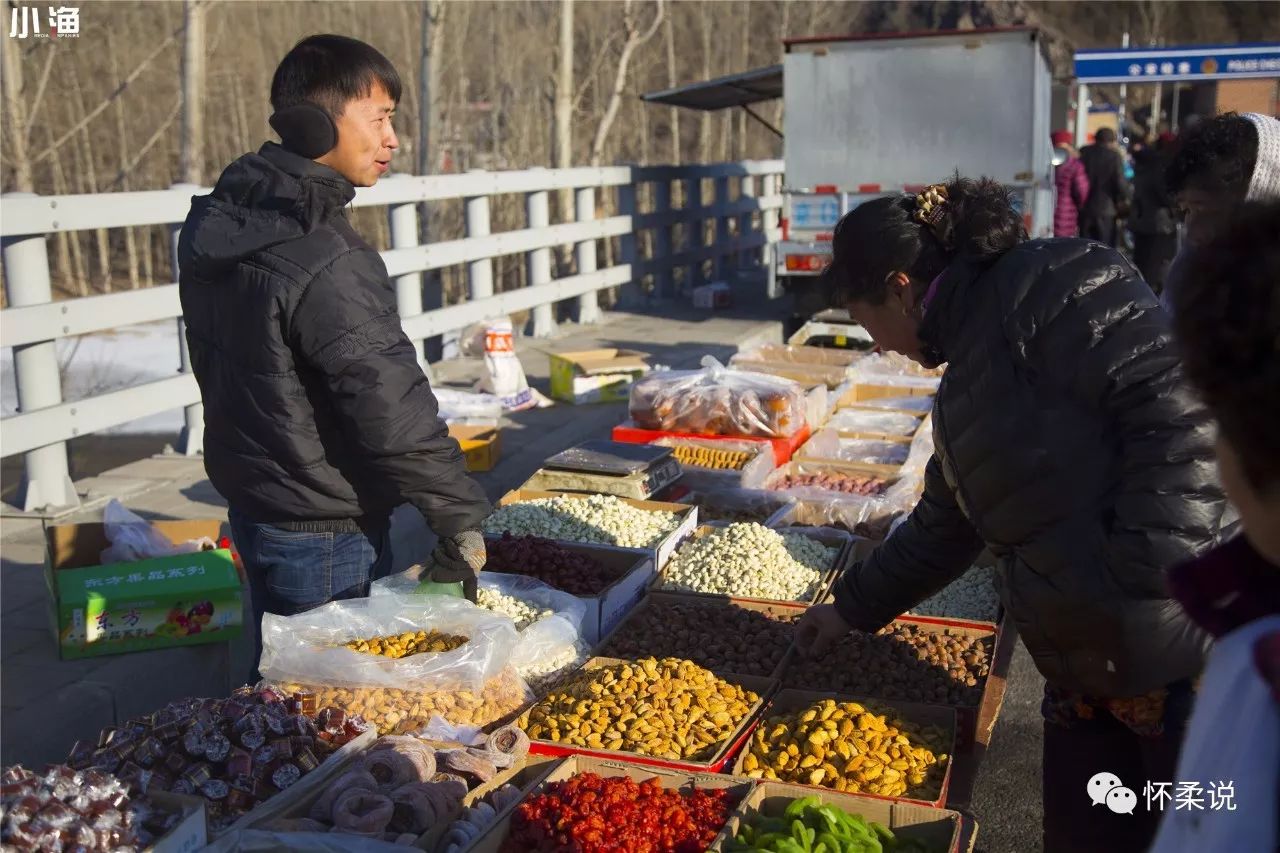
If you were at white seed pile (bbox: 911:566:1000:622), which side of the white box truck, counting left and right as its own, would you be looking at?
back

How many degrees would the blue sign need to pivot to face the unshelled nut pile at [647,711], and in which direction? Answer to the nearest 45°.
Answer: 0° — it already faces it

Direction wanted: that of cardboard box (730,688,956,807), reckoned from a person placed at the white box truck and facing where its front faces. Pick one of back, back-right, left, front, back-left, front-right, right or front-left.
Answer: back

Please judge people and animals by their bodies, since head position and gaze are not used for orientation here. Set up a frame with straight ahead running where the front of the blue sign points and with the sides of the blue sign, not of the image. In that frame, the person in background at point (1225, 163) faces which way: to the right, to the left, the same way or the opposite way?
to the right

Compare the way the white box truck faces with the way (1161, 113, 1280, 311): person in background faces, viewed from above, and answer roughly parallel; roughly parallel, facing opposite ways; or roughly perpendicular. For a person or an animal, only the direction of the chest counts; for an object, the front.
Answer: roughly perpendicular

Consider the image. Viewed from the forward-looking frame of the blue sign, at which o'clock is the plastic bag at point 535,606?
The plastic bag is roughly at 12 o'clock from the blue sign.

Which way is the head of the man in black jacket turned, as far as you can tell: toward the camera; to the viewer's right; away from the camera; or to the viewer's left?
to the viewer's right

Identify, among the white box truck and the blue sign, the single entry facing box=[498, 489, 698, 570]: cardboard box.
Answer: the blue sign

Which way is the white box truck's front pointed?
away from the camera

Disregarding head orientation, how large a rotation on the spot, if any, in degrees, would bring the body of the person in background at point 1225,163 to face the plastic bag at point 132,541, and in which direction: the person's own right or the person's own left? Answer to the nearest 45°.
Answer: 0° — they already face it

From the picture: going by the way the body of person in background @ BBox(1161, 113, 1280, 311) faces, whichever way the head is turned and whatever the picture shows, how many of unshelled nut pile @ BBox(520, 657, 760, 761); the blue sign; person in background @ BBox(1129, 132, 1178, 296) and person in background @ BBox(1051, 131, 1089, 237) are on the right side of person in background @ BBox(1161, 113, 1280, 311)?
3

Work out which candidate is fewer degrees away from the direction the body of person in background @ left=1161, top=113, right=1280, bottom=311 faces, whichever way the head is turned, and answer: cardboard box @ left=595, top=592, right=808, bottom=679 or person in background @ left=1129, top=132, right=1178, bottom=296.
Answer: the cardboard box

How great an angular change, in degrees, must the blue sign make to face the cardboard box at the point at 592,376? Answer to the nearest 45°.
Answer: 0° — it already faces it

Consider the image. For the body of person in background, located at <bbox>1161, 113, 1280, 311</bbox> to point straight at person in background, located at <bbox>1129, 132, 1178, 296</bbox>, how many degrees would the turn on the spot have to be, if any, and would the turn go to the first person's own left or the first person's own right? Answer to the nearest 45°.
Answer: approximately 90° to the first person's own right
